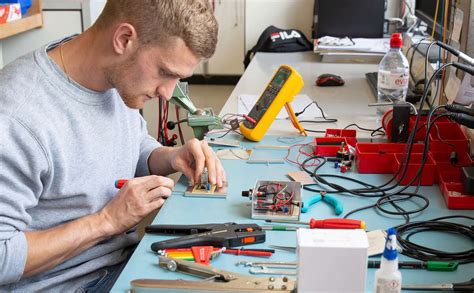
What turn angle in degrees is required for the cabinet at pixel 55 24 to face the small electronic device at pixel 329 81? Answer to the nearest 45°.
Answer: approximately 45° to its left

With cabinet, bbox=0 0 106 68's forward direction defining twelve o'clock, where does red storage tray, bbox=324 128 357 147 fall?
The red storage tray is roughly at 11 o'clock from the cabinet.

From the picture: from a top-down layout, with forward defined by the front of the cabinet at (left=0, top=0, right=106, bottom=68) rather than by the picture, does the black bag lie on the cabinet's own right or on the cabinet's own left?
on the cabinet's own left

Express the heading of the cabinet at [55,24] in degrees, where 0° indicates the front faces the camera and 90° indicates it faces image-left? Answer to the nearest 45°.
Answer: approximately 0°

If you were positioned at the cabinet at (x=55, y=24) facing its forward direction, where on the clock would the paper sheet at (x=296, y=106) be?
The paper sheet is roughly at 11 o'clock from the cabinet.
